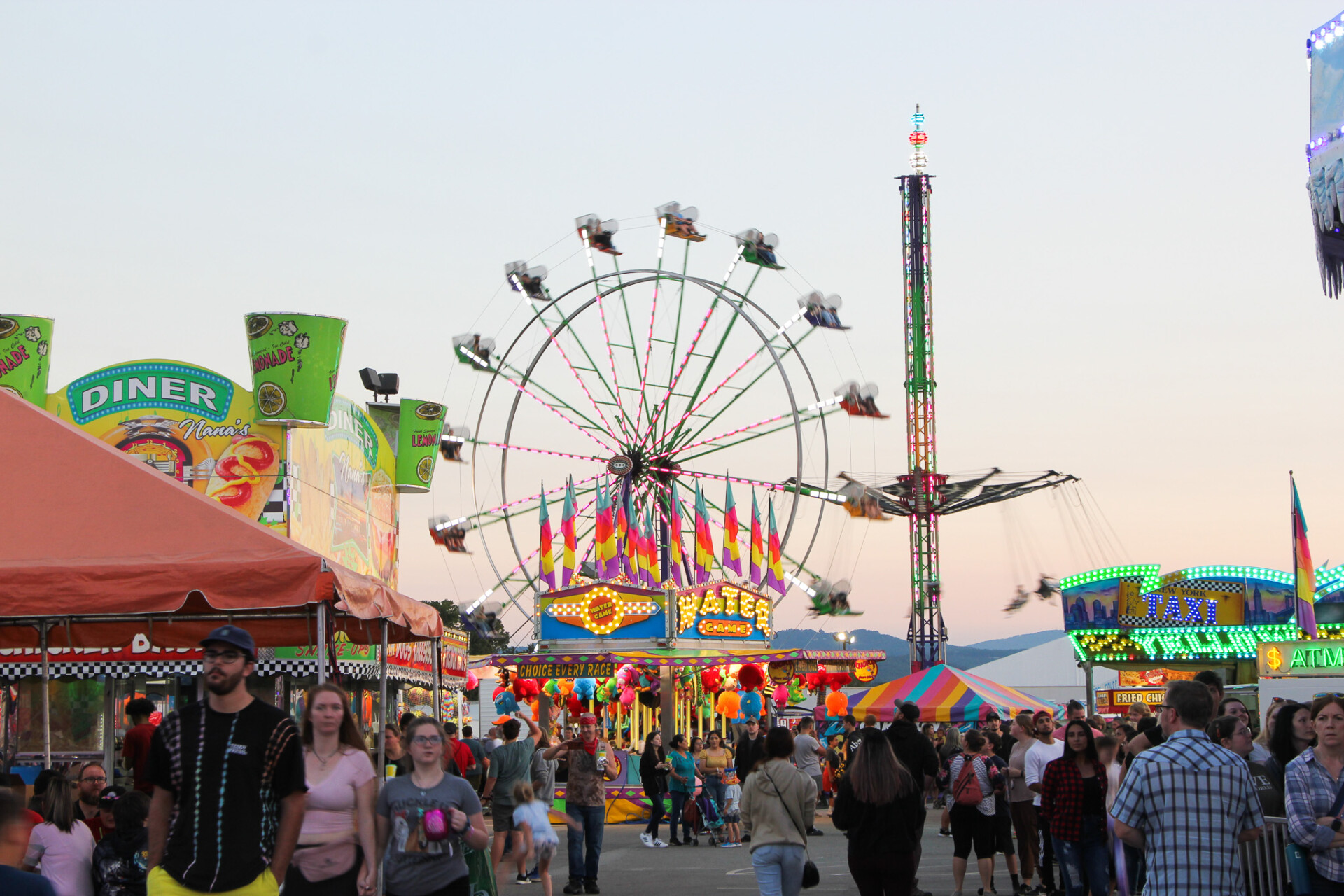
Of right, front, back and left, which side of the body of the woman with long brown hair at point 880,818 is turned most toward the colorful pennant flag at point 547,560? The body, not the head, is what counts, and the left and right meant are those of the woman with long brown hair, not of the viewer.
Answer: front

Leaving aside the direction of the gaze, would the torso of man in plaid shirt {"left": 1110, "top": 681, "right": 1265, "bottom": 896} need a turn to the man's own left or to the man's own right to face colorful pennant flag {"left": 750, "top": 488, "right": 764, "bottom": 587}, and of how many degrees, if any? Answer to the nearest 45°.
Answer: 0° — they already face it

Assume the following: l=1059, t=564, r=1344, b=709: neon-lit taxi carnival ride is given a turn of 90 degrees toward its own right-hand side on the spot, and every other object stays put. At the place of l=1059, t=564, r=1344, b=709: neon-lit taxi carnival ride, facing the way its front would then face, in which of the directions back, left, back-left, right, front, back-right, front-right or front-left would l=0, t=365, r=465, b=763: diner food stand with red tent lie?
left

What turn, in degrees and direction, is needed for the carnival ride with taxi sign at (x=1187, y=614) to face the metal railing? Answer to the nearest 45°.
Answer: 0° — it already faces it

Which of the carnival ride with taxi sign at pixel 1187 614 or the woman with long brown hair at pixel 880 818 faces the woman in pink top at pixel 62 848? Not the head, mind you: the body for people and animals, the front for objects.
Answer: the carnival ride with taxi sign

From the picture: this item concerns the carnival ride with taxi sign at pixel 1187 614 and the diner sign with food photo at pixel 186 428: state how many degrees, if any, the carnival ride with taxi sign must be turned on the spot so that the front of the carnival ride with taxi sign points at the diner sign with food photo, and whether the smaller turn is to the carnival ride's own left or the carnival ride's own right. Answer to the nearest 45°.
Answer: approximately 45° to the carnival ride's own right

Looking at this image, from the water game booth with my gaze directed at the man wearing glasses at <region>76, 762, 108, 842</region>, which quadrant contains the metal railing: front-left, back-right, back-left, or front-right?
front-left

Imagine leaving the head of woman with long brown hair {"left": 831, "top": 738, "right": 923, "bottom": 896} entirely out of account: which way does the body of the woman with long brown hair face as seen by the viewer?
away from the camera

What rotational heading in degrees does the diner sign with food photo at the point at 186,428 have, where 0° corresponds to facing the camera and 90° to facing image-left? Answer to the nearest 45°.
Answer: approximately 0°

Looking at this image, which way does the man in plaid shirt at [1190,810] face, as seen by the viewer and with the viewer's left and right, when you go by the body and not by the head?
facing away from the viewer
